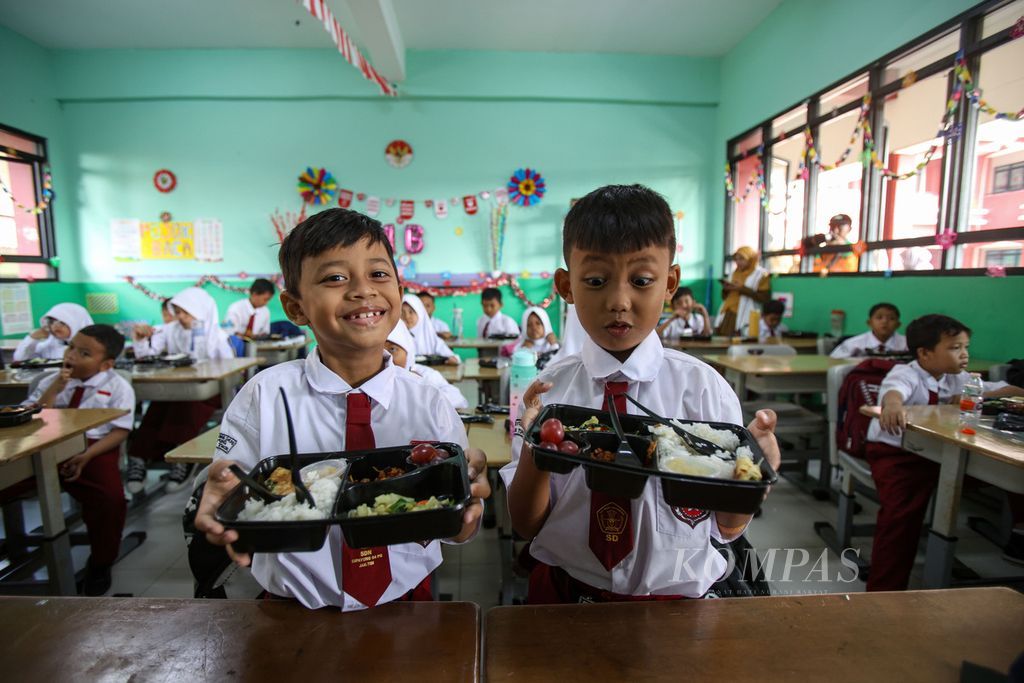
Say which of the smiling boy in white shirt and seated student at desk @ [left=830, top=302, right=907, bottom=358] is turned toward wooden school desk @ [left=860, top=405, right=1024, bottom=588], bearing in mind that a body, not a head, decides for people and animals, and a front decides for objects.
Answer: the seated student at desk

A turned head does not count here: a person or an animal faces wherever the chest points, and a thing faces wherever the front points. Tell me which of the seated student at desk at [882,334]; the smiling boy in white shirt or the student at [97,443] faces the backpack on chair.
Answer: the seated student at desk at [882,334]

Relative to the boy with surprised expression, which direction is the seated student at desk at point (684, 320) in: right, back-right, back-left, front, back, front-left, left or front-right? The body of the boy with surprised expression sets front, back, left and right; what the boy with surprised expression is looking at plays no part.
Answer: back

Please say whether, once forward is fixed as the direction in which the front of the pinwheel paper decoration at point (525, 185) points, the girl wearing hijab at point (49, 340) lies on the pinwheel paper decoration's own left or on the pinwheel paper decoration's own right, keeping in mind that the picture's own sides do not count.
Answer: on the pinwheel paper decoration's own right

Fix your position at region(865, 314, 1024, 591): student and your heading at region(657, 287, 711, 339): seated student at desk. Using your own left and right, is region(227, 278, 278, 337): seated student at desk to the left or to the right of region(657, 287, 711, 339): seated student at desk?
left

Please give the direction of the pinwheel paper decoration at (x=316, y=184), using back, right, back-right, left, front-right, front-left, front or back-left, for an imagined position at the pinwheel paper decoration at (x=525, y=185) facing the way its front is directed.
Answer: right

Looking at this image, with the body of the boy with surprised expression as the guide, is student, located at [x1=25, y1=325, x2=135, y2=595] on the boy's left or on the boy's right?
on the boy's right

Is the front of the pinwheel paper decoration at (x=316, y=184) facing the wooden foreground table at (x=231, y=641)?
yes

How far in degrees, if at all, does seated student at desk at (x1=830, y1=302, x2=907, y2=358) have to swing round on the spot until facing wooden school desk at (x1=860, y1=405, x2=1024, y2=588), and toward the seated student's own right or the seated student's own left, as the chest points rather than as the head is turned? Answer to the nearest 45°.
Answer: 0° — they already face it
